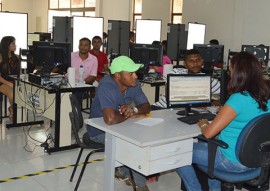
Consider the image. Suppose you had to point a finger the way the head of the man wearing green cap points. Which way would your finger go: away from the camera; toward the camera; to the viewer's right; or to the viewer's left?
to the viewer's right

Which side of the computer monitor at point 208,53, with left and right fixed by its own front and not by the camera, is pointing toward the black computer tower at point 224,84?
back

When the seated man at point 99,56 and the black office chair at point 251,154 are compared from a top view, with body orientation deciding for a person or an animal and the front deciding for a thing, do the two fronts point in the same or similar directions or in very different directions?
very different directions

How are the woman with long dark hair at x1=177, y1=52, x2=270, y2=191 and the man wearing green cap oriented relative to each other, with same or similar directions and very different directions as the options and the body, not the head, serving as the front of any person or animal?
very different directions

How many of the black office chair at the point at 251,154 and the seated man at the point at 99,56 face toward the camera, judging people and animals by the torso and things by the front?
1

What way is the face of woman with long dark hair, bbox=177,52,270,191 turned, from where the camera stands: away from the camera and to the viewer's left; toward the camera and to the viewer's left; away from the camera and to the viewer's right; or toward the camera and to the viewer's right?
away from the camera and to the viewer's left

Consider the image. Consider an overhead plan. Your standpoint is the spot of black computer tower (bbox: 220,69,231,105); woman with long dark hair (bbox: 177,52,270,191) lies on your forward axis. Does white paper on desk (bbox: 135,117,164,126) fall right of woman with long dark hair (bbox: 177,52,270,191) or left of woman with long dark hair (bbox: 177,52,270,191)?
right

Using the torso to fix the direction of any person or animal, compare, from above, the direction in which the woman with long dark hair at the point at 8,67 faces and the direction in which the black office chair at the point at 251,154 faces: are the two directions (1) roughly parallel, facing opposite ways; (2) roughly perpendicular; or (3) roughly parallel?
roughly perpendicular
